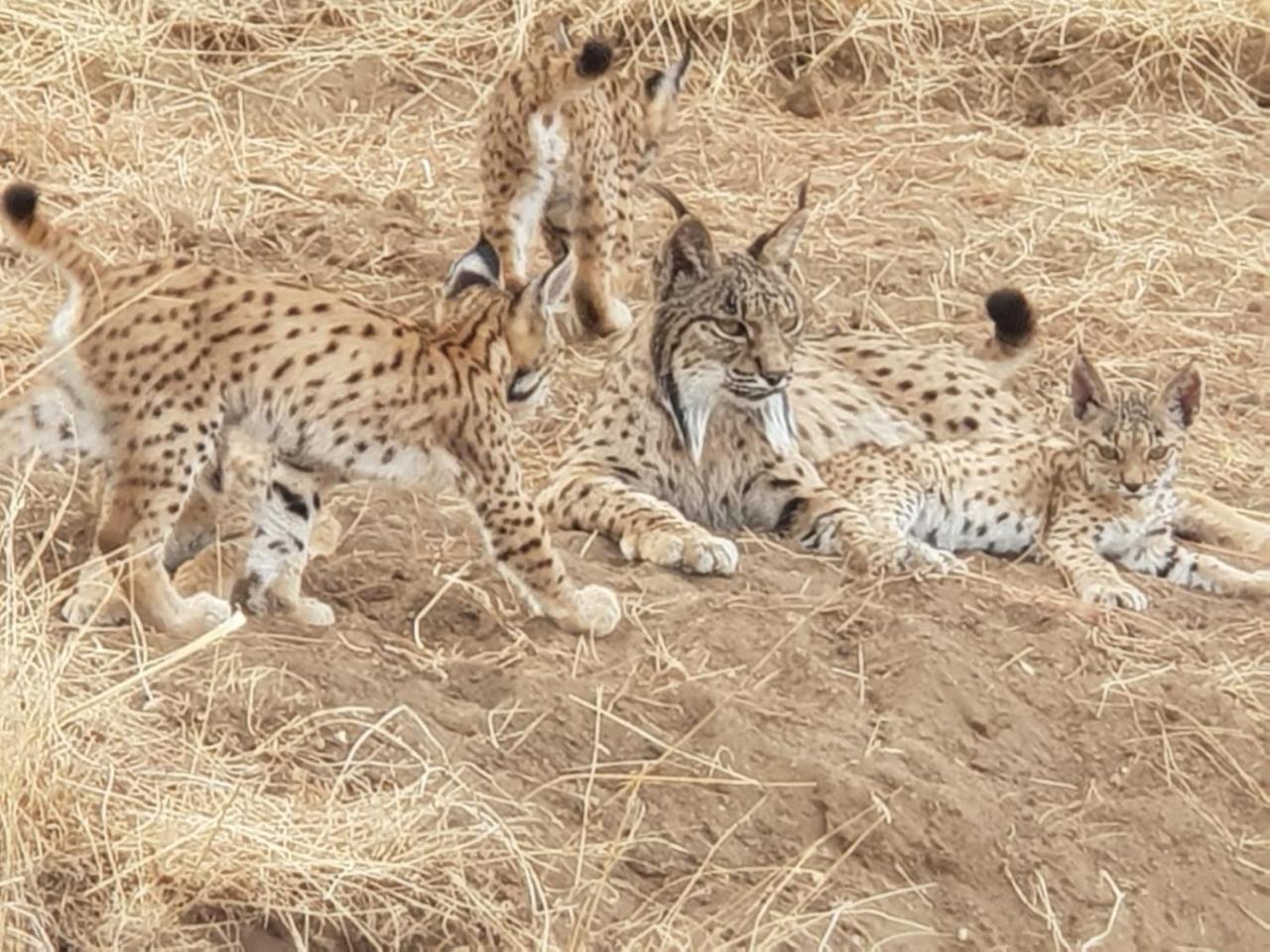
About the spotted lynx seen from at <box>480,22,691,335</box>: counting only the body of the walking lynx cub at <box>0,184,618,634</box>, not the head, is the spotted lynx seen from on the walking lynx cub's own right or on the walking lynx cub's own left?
on the walking lynx cub's own left

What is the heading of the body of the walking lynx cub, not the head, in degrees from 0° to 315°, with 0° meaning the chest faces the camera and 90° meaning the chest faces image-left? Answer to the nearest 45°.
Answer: approximately 270°

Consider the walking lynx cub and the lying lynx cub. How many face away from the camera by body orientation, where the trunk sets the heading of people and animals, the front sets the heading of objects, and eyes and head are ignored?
0

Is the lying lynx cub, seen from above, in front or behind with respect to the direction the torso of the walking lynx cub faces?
in front

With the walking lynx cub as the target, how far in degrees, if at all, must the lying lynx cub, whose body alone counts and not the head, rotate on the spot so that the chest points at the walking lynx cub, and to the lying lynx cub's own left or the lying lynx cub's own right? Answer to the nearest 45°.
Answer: approximately 90° to the lying lynx cub's own right
